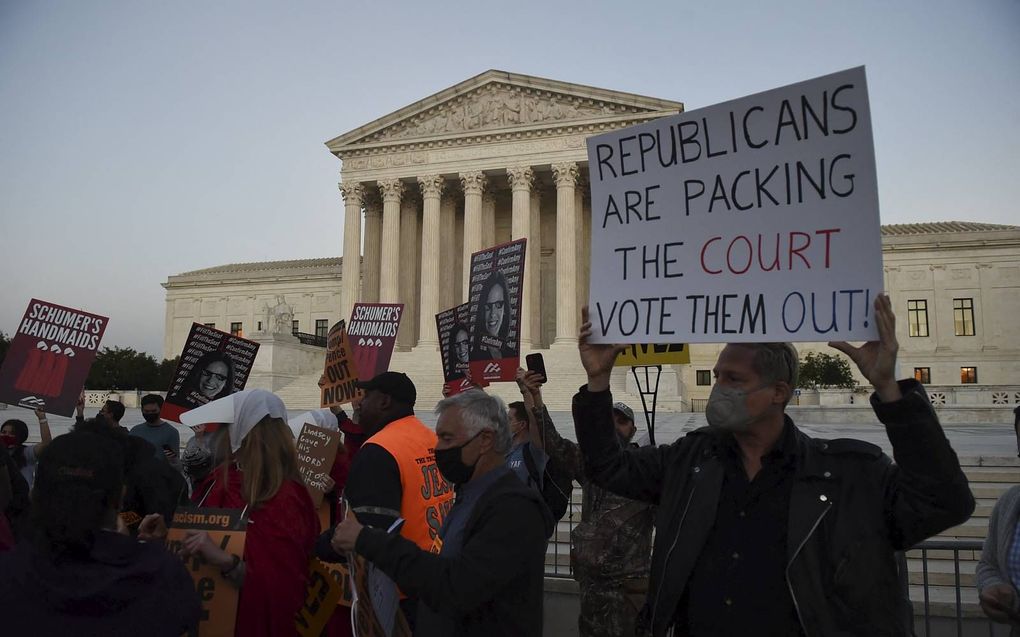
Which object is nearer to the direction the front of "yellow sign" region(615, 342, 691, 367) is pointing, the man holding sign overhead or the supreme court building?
the man holding sign overhead

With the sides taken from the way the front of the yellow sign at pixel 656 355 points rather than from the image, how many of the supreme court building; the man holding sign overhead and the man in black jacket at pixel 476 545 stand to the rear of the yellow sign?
1

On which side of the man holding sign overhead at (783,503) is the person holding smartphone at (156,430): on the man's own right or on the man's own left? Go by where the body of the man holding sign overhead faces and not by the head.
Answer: on the man's own right

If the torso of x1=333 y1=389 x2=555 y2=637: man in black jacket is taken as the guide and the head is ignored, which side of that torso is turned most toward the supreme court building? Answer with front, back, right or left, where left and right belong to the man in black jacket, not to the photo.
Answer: right

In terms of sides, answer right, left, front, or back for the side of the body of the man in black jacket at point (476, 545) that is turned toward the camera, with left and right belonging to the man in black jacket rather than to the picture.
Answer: left

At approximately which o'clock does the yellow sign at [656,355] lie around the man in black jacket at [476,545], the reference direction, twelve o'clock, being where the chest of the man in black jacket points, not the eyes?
The yellow sign is roughly at 4 o'clock from the man in black jacket.

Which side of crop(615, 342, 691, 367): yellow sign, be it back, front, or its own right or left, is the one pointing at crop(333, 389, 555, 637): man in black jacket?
front

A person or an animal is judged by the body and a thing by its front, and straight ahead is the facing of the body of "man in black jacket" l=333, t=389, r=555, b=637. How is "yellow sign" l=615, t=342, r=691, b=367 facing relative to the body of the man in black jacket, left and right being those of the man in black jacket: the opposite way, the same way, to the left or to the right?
to the left

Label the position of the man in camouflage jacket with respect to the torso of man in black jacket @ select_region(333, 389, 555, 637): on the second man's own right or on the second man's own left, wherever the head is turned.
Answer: on the second man's own right

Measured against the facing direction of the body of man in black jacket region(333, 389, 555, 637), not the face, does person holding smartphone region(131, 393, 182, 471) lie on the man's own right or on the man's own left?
on the man's own right

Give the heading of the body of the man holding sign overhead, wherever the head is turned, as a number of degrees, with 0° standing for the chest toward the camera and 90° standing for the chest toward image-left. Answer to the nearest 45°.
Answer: approximately 45°

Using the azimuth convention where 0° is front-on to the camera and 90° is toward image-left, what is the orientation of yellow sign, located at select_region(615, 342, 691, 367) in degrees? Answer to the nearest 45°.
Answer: approximately 0°

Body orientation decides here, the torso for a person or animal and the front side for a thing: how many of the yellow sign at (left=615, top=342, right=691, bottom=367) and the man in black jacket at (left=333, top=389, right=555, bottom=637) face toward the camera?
1

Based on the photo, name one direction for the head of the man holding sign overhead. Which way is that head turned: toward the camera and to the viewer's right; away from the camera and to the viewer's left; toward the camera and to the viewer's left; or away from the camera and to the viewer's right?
toward the camera and to the viewer's left
